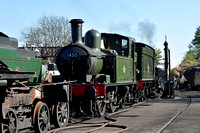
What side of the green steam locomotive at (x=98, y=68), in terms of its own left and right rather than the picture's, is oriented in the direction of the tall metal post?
back

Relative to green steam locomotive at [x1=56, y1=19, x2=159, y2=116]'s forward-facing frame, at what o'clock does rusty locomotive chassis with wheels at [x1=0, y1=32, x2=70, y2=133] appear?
The rusty locomotive chassis with wheels at [x1=0, y1=32, x2=70, y2=133] is roughly at 11 o'clock from the green steam locomotive at [x1=56, y1=19, x2=159, y2=116].

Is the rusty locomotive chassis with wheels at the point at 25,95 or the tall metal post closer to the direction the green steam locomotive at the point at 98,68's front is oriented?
the rusty locomotive chassis with wheels at the point at 25,95

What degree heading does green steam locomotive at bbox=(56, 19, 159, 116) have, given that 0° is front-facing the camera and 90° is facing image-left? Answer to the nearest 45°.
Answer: approximately 45°
